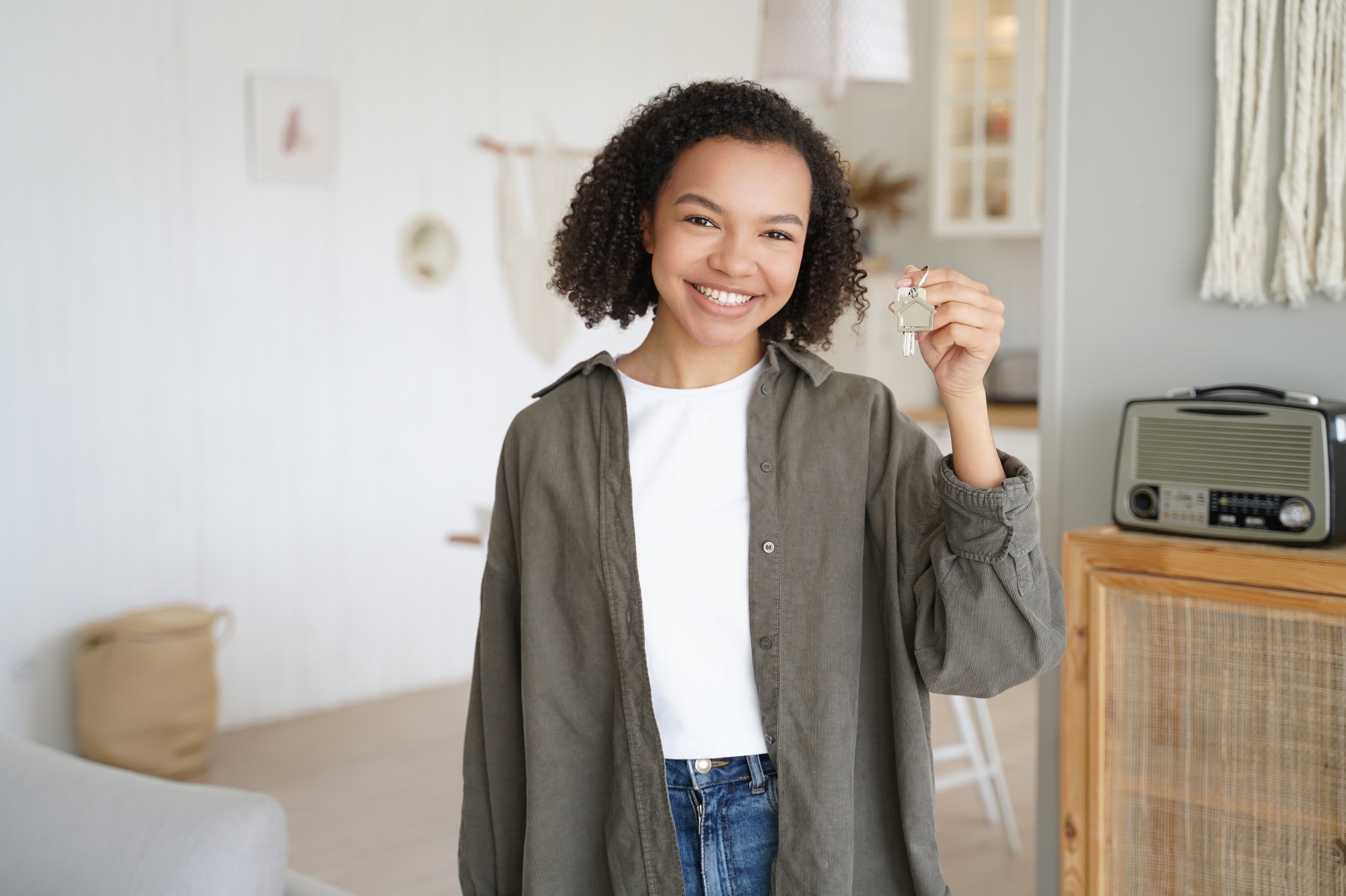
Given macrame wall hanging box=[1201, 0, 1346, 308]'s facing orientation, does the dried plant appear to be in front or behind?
behind

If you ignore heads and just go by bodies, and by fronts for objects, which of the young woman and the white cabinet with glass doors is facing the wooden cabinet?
the white cabinet with glass doors

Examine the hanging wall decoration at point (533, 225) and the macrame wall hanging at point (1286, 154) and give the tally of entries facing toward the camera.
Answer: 2

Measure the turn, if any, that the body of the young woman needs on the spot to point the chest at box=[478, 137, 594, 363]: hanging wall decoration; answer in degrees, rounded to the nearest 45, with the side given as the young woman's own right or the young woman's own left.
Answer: approximately 180°

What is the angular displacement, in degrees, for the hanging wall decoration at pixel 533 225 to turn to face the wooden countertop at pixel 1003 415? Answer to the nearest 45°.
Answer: approximately 90° to its left

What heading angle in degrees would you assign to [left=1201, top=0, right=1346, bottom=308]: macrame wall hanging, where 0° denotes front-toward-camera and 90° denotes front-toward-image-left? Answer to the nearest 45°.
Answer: approximately 0°

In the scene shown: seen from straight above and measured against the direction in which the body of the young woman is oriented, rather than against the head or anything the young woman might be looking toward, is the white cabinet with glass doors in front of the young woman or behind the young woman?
behind

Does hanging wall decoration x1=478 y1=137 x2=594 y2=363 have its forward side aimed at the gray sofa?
yes

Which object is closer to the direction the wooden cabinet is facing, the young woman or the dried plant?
the young woman
